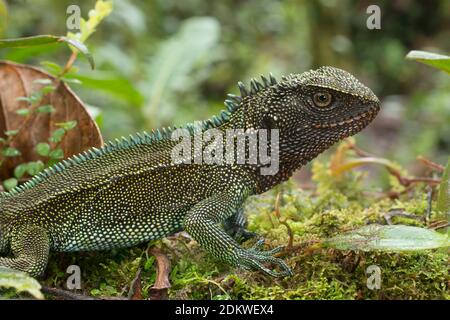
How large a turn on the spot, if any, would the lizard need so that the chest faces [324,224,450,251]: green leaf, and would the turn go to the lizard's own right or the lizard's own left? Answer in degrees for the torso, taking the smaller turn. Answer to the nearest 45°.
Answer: approximately 45° to the lizard's own right

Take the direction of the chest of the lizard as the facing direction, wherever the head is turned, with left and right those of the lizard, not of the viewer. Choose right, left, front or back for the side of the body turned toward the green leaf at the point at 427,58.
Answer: front

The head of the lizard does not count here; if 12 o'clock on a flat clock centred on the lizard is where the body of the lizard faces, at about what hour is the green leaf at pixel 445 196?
The green leaf is roughly at 12 o'clock from the lizard.

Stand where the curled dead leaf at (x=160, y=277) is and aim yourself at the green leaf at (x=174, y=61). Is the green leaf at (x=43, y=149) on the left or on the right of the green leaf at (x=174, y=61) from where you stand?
left

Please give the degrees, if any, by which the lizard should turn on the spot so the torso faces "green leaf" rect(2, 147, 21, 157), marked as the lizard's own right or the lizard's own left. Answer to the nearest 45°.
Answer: approximately 135° to the lizard's own left

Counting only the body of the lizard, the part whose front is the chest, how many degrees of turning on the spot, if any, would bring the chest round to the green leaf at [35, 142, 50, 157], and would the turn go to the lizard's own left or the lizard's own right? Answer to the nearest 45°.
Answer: approximately 135° to the lizard's own left

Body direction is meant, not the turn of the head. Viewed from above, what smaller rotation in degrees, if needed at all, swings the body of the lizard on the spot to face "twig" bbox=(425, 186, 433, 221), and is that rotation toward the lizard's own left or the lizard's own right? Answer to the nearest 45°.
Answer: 0° — it already faces it

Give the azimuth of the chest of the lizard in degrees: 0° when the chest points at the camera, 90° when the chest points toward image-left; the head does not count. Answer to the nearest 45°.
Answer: approximately 270°

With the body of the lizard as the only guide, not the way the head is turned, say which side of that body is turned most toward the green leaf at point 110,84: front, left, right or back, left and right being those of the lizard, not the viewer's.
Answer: left

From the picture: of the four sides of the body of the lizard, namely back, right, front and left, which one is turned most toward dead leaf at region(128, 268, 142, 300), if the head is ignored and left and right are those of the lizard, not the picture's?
right

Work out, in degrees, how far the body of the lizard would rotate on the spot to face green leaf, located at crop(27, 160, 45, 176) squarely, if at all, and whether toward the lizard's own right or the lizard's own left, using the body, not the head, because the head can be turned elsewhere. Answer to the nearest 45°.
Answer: approximately 135° to the lizard's own left

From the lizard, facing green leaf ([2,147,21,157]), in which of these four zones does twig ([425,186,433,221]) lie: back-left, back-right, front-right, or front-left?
back-right

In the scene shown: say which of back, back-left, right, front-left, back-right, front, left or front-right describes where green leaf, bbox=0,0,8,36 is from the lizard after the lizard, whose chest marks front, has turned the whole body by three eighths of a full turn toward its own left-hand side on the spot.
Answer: front

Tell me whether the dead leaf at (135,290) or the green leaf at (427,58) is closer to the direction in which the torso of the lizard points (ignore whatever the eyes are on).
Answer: the green leaf

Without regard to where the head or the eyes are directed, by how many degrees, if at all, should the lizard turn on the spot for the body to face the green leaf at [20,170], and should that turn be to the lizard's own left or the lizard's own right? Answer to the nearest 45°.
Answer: approximately 135° to the lizard's own left
